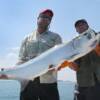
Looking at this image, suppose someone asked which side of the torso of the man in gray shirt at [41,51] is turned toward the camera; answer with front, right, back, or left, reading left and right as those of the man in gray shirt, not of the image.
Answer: front
